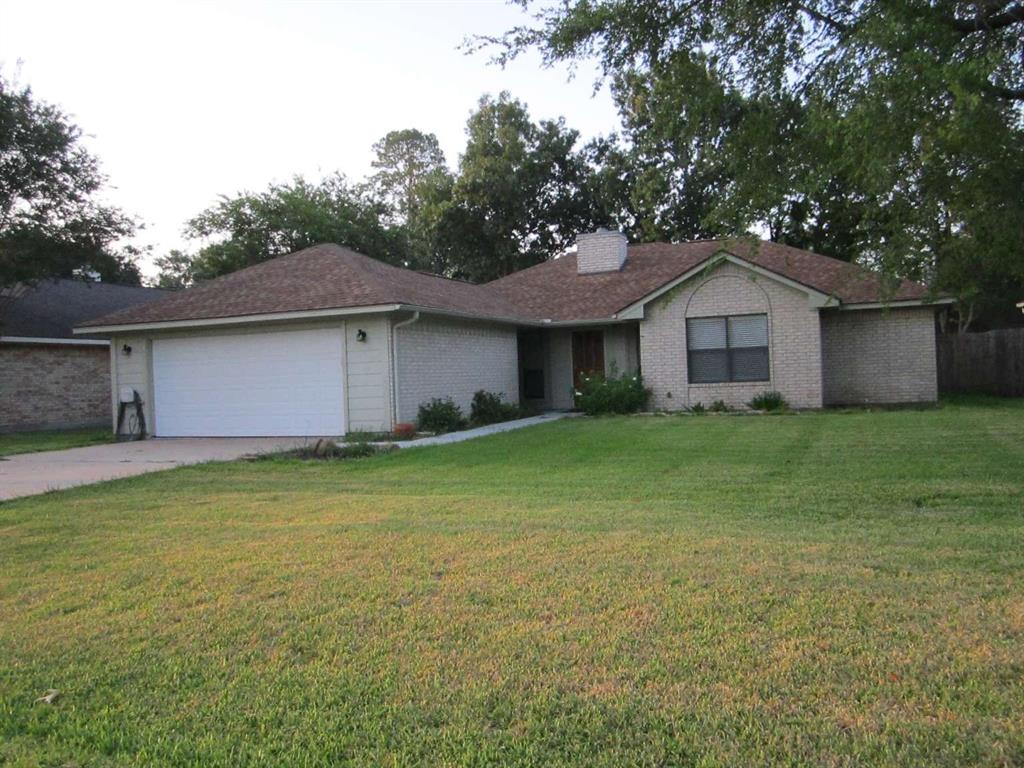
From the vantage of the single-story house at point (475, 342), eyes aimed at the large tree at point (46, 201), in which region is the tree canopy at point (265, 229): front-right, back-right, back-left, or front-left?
front-right

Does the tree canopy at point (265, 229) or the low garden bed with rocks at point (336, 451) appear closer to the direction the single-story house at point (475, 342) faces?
the low garden bed with rocks

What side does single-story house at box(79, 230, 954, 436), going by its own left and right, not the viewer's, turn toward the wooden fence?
left

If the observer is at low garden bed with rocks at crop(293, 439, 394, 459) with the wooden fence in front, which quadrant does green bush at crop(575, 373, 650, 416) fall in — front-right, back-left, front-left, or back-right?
front-left

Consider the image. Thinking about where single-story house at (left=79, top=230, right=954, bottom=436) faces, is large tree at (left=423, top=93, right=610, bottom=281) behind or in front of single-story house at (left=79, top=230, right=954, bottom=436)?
behind

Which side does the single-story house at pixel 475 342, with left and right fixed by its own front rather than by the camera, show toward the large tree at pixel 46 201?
right

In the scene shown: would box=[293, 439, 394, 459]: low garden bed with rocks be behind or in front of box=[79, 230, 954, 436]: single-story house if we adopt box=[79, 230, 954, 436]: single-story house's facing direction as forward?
in front

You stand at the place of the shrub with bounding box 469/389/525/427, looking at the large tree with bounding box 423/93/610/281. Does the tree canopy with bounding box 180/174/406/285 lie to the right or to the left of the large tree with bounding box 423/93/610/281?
left

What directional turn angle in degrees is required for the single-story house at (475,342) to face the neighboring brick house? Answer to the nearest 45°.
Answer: approximately 90° to its right

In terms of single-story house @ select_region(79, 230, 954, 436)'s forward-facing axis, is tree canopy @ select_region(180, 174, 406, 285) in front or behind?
behind

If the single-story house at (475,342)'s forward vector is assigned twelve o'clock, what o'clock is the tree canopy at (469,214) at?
The tree canopy is roughly at 6 o'clock from the single-story house.

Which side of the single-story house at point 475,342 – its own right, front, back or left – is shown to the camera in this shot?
front
